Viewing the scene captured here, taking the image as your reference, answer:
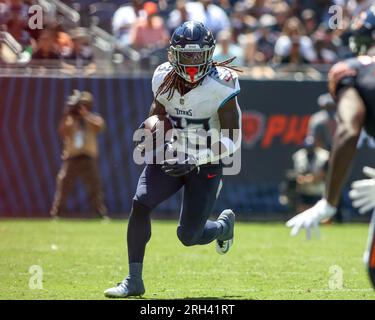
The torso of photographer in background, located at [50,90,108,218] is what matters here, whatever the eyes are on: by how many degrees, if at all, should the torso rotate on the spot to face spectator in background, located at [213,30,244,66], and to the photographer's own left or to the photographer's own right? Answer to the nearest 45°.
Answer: approximately 90° to the photographer's own left

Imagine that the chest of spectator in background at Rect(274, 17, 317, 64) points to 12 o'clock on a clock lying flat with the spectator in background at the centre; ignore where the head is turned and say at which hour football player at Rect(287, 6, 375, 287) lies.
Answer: The football player is roughly at 12 o'clock from the spectator in background.

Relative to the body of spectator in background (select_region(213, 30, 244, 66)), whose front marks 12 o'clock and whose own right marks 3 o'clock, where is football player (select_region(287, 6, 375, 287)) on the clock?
The football player is roughly at 12 o'clock from the spectator in background.

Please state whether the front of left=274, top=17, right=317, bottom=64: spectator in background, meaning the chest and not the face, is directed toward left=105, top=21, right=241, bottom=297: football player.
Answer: yes

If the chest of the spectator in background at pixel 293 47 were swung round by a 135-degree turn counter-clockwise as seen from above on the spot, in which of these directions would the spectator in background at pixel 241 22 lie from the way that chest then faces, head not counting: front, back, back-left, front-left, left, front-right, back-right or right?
left

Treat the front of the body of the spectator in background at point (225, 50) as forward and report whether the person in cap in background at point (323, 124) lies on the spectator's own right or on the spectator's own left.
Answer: on the spectator's own left

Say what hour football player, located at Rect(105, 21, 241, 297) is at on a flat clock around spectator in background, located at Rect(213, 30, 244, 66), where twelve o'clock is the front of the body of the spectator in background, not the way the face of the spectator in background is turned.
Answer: The football player is roughly at 12 o'clock from the spectator in background.

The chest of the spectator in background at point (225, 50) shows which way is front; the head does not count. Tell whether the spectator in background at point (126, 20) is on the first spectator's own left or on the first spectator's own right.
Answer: on the first spectator's own right

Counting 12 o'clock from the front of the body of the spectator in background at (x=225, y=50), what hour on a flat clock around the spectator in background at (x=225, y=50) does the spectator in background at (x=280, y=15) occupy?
the spectator in background at (x=280, y=15) is roughly at 7 o'clock from the spectator in background at (x=225, y=50).
